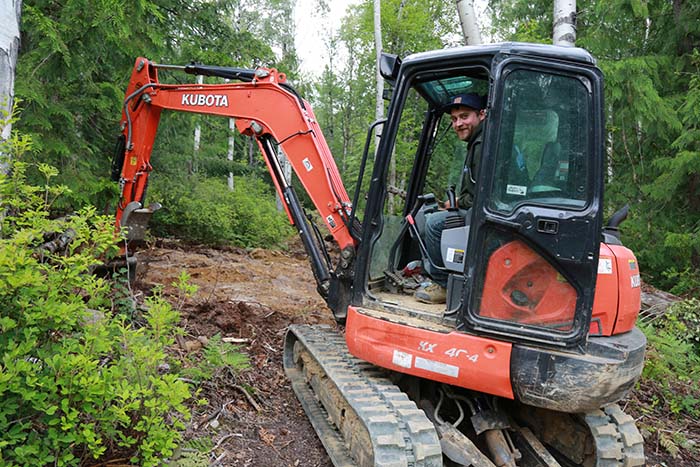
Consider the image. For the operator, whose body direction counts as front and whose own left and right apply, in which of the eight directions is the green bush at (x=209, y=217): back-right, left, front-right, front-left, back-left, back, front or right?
front-right

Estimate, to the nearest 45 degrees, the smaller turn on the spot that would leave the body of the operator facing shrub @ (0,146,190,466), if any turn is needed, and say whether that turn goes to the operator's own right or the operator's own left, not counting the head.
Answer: approximately 45° to the operator's own left

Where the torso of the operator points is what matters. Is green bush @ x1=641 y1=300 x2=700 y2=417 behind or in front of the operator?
behind

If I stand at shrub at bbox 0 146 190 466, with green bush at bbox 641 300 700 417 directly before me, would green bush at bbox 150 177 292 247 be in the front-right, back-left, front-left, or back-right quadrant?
front-left

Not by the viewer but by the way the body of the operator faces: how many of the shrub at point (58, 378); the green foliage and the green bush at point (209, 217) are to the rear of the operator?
0

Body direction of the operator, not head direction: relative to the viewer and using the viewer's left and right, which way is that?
facing to the left of the viewer

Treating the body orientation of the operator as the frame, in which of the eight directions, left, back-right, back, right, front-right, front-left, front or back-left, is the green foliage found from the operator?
front
